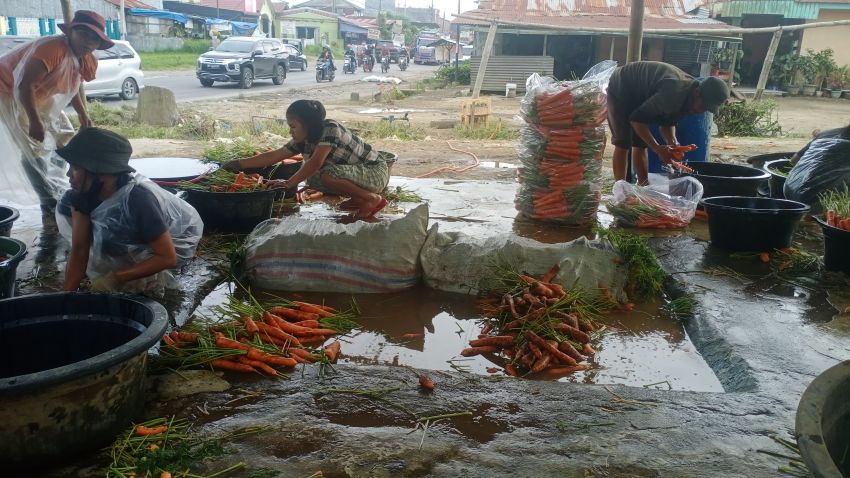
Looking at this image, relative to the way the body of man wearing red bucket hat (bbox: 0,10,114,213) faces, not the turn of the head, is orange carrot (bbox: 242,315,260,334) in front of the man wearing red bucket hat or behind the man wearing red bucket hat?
in front

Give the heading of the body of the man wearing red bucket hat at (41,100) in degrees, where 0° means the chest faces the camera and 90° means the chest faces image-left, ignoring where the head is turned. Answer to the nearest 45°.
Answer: approximately 315°

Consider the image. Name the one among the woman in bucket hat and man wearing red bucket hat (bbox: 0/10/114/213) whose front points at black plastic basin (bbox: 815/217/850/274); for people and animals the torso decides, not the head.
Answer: the man wearing red bucket hat

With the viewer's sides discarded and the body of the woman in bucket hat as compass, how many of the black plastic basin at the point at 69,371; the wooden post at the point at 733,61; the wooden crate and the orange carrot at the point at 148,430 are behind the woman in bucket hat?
2

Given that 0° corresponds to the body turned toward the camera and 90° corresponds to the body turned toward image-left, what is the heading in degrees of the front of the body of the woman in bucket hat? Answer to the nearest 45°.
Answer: approximately 45°

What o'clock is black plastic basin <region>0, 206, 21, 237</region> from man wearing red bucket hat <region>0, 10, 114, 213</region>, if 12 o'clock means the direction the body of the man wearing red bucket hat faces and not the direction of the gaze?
The black plastic basin is roughly at 2 o'clock from the man wearing red bucket hat.

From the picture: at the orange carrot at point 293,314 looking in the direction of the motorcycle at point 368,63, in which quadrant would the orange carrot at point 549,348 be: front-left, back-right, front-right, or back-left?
back-right

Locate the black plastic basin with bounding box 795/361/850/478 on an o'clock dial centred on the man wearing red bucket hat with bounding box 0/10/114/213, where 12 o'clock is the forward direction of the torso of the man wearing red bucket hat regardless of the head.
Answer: The black plastic basin is roughly at 1 o'clock from the man wearing red bucket hat.

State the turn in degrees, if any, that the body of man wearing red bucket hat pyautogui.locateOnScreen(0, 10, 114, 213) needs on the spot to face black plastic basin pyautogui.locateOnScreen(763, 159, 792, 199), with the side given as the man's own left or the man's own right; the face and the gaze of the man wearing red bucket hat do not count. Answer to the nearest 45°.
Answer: approximately 45° to the man's own left

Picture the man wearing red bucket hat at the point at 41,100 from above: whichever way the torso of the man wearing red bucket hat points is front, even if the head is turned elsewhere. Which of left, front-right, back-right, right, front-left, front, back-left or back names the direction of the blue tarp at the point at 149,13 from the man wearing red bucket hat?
back-left

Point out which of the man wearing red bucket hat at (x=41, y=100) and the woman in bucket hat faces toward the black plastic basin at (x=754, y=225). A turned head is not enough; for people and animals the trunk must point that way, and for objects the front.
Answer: the man wearing red bucket hat

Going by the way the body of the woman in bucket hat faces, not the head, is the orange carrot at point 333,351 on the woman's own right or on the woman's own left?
on the woman's own left

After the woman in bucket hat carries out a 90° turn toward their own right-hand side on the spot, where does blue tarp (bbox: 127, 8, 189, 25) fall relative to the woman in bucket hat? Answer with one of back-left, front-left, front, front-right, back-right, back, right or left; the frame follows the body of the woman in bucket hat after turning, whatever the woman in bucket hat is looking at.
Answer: front-right
